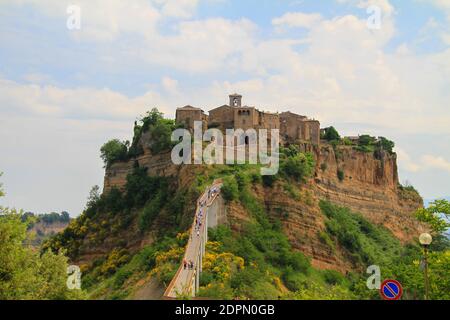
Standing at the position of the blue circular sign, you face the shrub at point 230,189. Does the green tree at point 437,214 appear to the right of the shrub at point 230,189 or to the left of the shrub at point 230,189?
right

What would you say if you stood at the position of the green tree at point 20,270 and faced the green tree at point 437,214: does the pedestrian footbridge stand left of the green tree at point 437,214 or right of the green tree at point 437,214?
left

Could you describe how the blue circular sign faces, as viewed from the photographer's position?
facing the viewer

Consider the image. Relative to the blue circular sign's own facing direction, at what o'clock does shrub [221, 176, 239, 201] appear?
The shrub is roughly at 5 o'clock from the blue circular sign.

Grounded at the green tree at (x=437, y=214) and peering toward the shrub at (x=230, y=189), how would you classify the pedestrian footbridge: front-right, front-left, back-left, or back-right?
front-left

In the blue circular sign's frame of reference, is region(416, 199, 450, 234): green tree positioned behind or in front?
behind

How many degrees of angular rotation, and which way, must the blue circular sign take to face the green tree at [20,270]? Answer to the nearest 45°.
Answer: approximately 90° to its right

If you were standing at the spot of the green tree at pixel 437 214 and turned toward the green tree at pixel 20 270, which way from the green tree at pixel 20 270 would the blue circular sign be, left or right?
left
